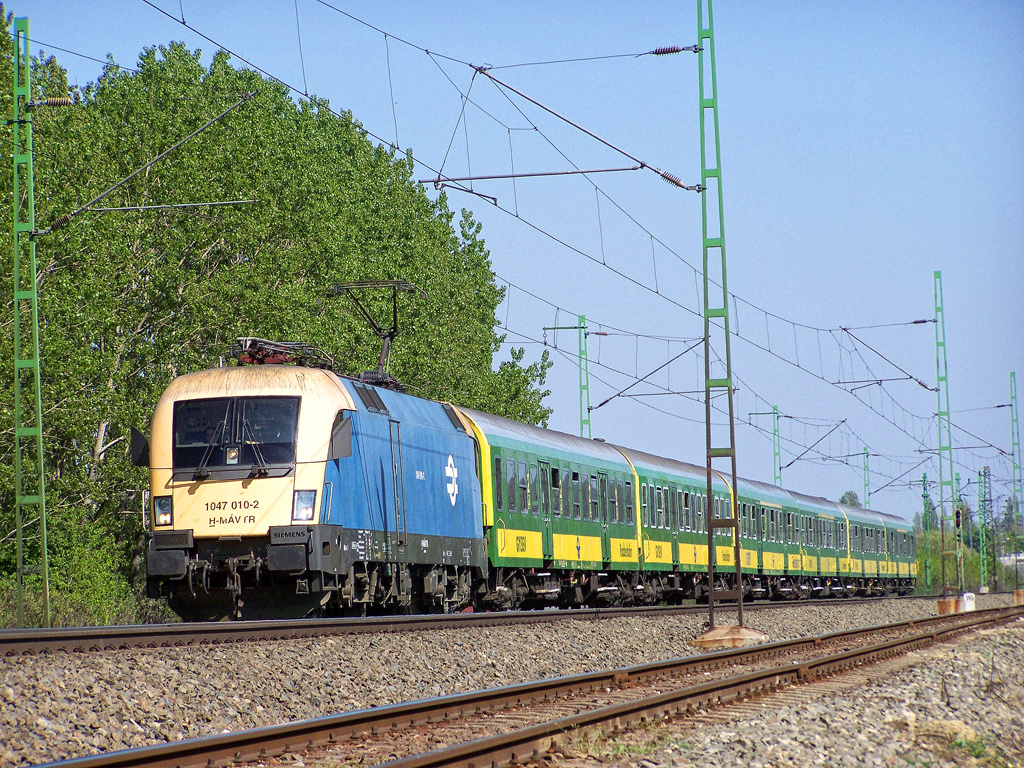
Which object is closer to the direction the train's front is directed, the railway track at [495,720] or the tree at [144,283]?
the railway track

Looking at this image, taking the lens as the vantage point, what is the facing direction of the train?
facing the viewer and to the left of the viewer
